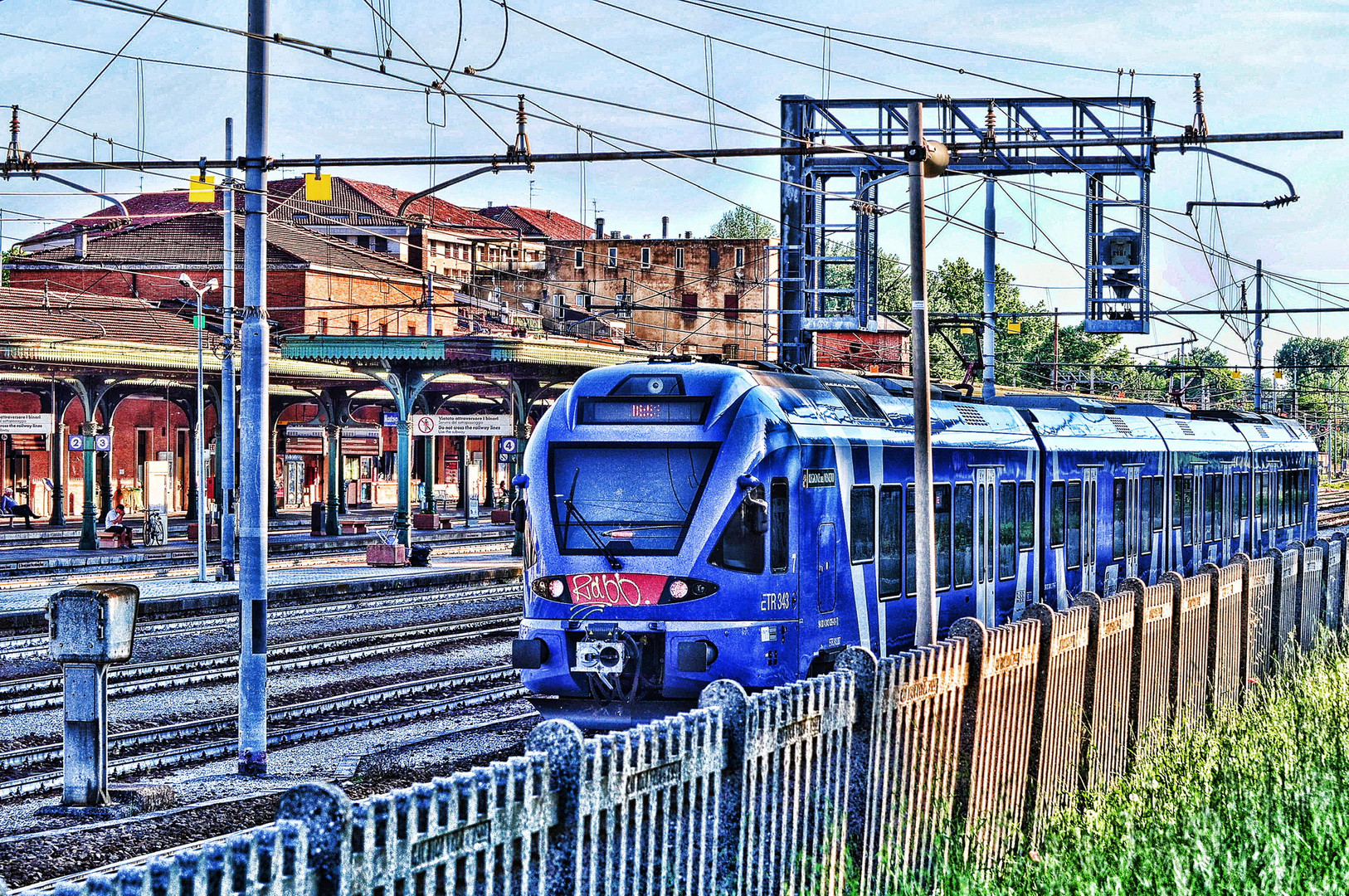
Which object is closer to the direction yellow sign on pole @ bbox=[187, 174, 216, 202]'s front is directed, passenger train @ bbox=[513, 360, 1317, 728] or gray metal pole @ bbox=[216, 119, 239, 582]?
the passenger train

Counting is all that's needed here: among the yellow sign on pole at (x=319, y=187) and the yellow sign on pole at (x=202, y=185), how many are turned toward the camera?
2

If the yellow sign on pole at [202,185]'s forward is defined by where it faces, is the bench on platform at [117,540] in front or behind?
behind

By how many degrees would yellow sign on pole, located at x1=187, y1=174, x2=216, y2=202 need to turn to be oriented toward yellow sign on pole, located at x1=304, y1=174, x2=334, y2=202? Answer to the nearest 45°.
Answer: approximately 45° to its left

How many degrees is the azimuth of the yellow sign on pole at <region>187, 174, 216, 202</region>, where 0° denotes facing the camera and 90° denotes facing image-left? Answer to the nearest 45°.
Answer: approximately 0°

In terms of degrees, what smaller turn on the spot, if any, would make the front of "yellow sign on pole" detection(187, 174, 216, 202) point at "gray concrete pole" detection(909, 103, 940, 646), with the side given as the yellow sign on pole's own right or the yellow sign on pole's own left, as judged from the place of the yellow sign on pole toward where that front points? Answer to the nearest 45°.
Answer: approximately 45° to the yellow sign on pole's own left

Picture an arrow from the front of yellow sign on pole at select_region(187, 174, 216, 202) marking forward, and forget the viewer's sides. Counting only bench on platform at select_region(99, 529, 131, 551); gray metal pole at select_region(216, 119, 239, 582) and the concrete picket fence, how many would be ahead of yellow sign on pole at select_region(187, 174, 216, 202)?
1
